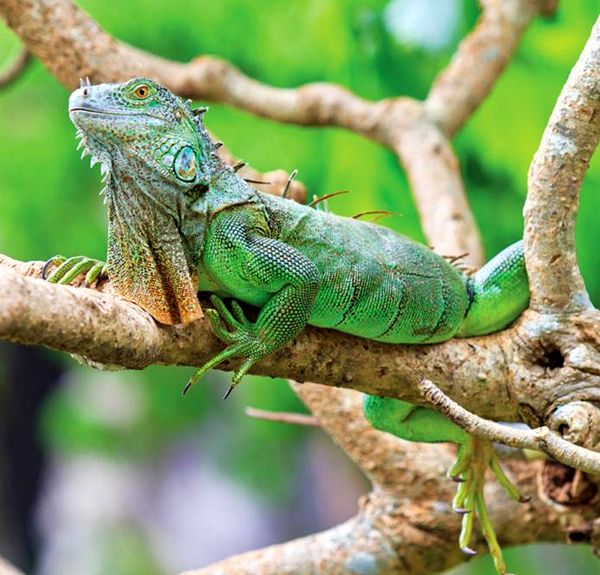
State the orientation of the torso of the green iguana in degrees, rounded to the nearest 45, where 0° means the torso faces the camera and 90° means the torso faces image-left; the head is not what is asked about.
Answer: approximately 90°
